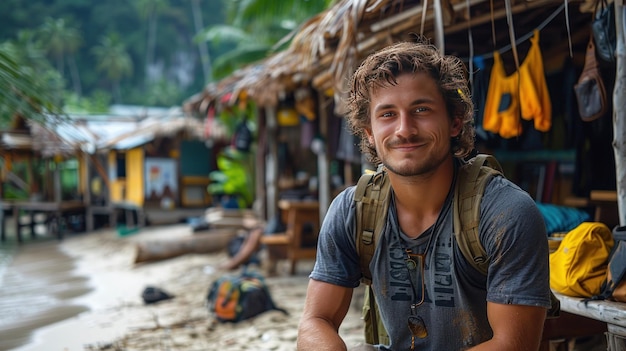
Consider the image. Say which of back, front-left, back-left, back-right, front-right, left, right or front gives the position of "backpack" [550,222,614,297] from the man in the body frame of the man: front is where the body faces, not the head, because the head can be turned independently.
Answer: back-left

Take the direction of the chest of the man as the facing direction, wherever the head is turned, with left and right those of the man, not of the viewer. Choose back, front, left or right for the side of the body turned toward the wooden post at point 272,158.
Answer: back

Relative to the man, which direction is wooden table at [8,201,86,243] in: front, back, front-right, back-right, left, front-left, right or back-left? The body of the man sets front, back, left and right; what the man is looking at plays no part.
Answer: back-right

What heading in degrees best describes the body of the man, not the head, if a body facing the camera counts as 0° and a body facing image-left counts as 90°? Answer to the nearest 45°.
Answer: approximately 0°

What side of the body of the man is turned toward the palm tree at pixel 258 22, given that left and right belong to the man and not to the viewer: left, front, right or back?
back

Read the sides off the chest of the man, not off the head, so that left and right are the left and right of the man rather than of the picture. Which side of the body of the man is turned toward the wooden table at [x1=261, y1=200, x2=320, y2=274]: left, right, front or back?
back

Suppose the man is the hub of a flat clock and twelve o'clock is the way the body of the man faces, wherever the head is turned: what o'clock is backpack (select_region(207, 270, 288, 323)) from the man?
The backpack is roughly at 5 o'clock from the man.
